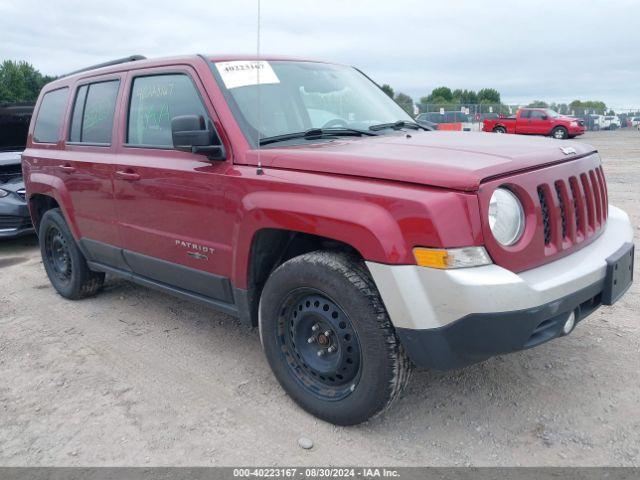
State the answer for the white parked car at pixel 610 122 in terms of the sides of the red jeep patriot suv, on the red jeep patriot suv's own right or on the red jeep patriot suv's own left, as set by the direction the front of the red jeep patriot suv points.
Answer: on the red jeep patriot suv's own left

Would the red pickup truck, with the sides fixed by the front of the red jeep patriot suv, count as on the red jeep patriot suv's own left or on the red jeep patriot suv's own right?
on the red jeep patriot suv's own left

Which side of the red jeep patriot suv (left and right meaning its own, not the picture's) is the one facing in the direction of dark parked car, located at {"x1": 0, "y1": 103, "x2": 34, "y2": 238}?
back

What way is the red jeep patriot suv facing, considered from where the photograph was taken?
facing the viewer and to the right of the viewer
